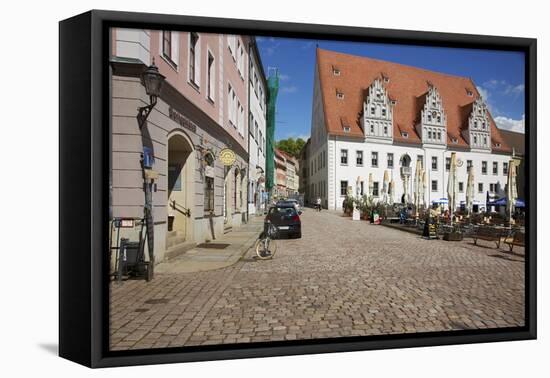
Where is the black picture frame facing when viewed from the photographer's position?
facing the viewer and to the right of the viewer
